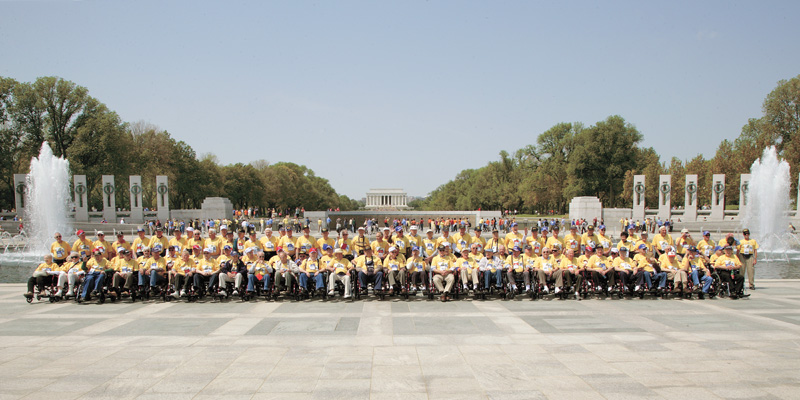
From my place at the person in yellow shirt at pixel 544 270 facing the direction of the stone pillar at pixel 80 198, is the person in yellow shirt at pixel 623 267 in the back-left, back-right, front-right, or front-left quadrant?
back-right

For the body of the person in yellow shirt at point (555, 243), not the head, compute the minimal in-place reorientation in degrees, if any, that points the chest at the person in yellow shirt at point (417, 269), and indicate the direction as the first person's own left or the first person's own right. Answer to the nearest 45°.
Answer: approximately 45° to the first person's own right

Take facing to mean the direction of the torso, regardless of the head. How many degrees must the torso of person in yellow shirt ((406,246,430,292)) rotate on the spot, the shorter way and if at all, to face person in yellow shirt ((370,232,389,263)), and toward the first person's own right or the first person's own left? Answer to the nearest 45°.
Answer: approximately 135° to the first person's own right

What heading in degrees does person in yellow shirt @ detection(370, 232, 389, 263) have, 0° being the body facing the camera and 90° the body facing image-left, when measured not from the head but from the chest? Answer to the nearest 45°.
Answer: approximately 0°

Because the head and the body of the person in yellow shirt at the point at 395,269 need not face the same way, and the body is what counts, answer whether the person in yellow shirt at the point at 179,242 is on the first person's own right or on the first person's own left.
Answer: on the first person's own right

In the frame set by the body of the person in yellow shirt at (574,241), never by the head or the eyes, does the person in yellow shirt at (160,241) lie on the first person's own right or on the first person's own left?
on the first person's own right

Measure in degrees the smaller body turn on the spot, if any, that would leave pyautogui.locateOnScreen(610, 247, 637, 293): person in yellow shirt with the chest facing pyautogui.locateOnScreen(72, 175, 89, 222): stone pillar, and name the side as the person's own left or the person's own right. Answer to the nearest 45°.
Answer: approximately 90° to the person's own right

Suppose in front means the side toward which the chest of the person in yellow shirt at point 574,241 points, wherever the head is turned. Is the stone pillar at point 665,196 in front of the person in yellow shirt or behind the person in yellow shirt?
behind

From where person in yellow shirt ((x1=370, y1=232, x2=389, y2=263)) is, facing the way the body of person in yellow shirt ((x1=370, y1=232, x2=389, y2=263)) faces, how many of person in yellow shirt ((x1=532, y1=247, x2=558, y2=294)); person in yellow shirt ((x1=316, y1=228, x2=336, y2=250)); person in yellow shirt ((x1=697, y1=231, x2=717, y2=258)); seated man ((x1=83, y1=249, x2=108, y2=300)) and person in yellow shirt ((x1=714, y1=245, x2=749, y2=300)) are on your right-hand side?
2

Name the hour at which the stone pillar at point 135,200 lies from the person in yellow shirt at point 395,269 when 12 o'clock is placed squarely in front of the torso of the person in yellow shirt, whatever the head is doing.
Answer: The stone pillar is roughly at 5 o'clock from the person in yellow shirt.

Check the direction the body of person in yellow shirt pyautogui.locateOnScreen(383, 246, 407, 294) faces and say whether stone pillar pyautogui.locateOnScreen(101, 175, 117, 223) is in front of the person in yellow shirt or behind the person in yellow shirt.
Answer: behind
